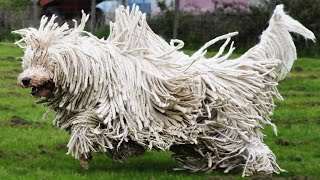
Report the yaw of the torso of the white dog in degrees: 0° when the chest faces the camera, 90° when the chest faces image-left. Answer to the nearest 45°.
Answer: approximately 90°
